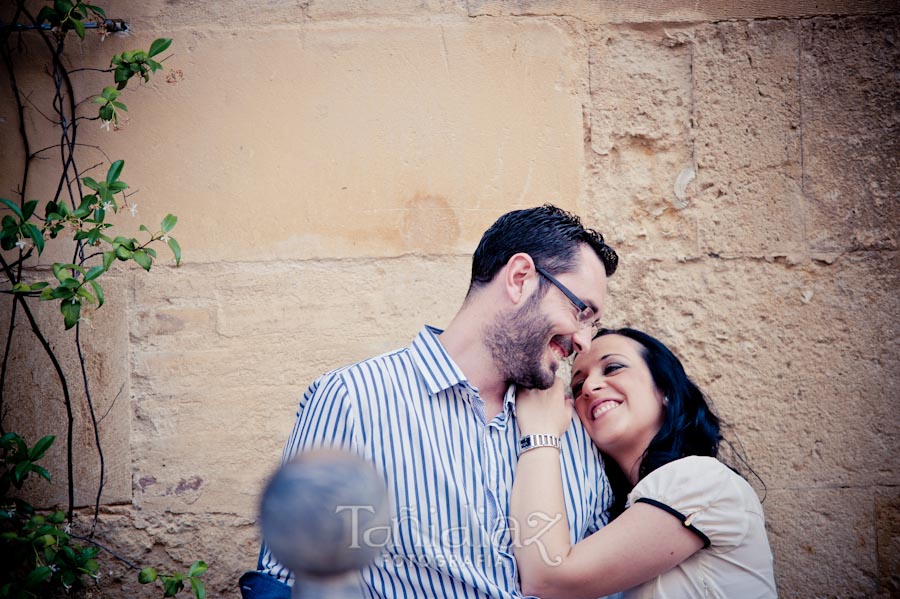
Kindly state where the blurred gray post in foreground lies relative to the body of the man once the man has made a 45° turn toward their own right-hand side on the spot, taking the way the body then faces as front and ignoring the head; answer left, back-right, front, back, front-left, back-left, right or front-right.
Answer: front

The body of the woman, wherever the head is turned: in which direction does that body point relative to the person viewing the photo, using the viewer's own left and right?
facing to the left of the viewer

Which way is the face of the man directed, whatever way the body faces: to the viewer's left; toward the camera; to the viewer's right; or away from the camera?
to the viewer's right

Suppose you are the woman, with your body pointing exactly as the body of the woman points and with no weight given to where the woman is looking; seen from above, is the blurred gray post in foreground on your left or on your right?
on your left

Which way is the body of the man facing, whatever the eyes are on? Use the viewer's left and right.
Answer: facing the viewer and to the right of the viewer

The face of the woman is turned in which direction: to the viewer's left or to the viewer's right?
to the viewer's left
